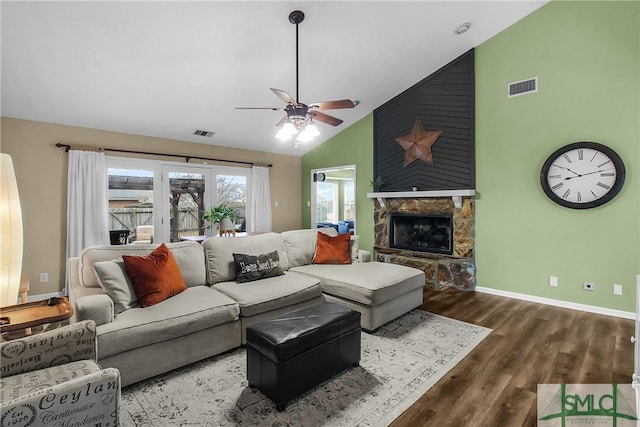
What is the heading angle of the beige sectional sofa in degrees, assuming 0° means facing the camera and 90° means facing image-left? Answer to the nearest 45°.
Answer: approximately 315°

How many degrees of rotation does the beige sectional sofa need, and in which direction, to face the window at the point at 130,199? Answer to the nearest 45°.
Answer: approximately 180°

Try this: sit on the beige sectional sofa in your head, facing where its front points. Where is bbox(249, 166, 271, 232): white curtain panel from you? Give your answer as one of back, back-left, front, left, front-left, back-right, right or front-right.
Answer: back-left

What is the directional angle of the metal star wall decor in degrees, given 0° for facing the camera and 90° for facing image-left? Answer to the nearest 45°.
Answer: approximately 45°

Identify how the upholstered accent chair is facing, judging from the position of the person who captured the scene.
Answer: facing away from the viewer and to the right of the viewer

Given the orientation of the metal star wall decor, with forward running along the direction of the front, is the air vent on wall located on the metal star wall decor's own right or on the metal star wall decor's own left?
on the metal star wall decor's own left
